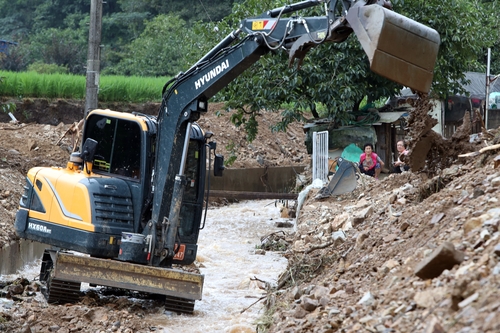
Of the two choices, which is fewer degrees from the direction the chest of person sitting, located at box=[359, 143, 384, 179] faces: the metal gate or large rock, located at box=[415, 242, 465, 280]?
the large rock

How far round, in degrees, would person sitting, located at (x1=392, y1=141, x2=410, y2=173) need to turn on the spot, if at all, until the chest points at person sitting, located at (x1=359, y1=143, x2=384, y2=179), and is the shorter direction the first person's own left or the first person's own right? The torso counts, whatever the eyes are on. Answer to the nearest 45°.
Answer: approximately 90° to the first person's own right

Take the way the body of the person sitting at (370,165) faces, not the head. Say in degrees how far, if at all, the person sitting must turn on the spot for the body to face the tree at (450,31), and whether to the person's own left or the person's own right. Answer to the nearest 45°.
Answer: approximately 135° to the person's own left

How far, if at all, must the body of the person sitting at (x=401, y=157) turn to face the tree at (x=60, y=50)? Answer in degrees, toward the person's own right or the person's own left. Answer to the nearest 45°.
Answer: approximately 90° to the person's own right

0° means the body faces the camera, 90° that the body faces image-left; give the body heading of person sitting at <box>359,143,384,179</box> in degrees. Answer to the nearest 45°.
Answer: approximately 0°

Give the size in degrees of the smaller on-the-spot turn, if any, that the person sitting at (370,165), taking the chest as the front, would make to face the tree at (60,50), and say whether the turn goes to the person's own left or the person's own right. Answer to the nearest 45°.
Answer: approximately 135° to the person's own right

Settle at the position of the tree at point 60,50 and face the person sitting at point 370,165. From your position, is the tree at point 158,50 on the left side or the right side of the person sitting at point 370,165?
left

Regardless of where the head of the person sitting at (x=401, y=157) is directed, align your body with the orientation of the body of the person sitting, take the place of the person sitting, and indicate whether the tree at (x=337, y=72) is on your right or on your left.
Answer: on your right

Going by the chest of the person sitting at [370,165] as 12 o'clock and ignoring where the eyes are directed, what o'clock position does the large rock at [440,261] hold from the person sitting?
The large rock is roughly at 12 o'clock from the person sitting.
